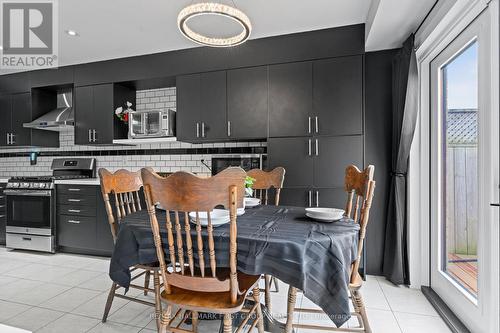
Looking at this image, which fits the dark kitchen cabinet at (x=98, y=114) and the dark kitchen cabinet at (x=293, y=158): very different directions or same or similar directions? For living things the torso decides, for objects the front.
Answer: same or similar directions

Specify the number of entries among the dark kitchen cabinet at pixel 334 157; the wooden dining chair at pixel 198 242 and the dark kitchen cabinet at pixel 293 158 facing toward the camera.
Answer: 2

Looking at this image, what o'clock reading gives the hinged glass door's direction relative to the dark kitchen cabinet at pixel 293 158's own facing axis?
The hinged glass door is roughly at 10 o'clock from the dark kitchen cabinet.

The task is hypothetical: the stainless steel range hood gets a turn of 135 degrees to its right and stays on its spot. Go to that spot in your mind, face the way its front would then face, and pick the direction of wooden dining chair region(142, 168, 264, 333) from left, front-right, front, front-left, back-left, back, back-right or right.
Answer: back

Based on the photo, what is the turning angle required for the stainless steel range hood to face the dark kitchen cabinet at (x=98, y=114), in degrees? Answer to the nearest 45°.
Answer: approximately 90° to its left

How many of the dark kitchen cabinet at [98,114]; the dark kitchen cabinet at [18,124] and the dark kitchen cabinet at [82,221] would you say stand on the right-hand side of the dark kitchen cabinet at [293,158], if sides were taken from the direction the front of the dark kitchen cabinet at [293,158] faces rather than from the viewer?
3

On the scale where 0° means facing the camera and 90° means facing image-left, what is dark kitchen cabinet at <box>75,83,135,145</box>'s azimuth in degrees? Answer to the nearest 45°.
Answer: approximately 45°

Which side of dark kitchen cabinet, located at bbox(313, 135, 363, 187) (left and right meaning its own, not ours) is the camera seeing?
front

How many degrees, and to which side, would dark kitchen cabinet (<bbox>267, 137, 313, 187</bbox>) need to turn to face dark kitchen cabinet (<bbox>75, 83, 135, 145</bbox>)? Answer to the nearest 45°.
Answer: approximately 90° to its right

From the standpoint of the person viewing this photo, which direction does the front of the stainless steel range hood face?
facing the viewer and to the left of the viewer

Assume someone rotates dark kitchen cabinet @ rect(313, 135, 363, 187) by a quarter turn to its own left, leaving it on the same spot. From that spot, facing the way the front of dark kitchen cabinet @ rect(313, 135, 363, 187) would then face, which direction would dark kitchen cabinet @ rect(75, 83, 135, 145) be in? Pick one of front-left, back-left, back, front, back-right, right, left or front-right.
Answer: back

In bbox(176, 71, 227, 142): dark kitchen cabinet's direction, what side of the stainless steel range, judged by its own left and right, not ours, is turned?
left

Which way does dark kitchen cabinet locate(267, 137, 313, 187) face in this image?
toward the camera

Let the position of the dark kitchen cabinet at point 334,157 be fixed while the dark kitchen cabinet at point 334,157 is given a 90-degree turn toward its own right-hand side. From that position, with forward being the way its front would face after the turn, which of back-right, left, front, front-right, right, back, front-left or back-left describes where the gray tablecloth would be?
left

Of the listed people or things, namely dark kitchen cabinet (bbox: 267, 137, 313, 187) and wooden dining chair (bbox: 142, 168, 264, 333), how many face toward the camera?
1

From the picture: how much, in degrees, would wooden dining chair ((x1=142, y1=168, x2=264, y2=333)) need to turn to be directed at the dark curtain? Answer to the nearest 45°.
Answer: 0° — it already faces it

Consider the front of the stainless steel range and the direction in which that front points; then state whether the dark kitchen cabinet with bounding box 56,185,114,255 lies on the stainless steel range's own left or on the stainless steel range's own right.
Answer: on the stainless steel range's own left

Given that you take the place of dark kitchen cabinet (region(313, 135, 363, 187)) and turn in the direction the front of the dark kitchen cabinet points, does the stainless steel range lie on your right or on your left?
on your right

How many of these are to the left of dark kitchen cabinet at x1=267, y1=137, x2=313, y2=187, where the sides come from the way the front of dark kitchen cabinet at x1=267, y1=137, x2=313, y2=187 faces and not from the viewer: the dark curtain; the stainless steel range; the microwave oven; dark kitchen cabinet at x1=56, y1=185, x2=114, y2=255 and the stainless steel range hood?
1
